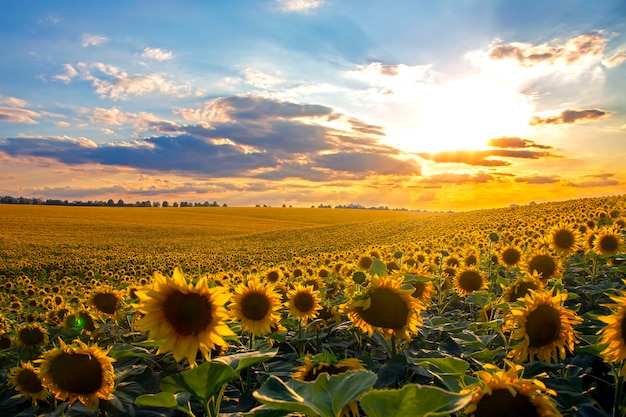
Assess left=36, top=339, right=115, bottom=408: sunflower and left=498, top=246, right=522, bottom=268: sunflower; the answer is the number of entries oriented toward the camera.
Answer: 2

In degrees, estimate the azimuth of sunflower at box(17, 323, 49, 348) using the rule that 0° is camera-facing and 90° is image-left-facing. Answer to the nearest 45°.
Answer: approximately 0°

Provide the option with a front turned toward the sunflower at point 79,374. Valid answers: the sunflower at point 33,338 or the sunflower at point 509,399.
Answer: the sunflower at point 33,338

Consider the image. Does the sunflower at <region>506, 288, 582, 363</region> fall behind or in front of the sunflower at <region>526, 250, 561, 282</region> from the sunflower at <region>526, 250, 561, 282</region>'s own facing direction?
in front

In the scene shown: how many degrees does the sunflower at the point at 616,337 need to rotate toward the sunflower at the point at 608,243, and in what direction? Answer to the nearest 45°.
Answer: approximately 180°

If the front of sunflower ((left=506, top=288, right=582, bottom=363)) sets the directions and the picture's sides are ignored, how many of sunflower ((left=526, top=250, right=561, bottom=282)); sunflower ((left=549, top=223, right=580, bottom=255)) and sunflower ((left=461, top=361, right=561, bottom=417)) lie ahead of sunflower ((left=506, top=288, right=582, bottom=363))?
1

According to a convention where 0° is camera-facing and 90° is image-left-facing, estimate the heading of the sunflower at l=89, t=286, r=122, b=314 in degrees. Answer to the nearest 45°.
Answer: approximately 0°

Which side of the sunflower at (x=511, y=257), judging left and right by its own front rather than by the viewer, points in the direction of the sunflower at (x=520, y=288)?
front

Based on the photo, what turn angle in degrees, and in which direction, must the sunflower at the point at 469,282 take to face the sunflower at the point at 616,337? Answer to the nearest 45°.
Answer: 0° — it already faces it

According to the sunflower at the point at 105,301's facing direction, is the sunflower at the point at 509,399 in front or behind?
in front

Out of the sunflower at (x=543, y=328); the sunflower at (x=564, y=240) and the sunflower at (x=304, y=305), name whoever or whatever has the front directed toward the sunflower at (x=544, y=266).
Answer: the sunflower at (x=564, y=240)

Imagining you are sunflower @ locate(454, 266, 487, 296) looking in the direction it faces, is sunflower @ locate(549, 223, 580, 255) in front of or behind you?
behind

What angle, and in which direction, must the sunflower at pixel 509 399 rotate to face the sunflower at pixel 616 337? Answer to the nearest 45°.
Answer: approximately 135° to its left

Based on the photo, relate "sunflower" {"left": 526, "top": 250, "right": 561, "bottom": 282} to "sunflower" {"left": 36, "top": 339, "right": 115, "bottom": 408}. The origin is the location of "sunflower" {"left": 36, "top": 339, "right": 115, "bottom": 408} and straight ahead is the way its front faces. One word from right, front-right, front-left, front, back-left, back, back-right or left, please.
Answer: left

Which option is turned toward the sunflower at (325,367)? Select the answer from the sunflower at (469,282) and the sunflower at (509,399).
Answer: the sunflower at (469,282)

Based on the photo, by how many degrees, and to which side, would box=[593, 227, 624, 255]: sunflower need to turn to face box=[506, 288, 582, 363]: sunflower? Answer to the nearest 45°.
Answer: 0° — it already faces it

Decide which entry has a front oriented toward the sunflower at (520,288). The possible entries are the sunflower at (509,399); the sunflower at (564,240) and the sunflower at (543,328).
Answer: the sunflower at (564,240)
